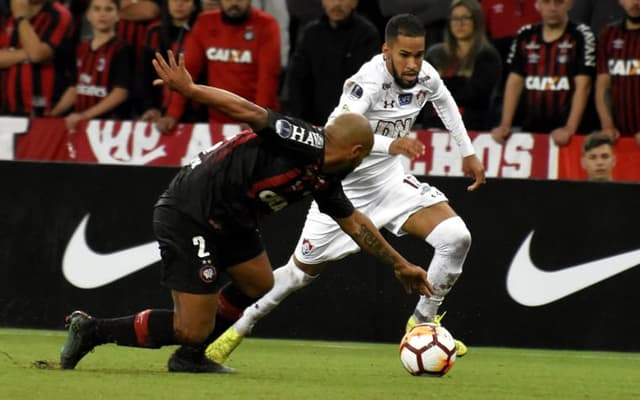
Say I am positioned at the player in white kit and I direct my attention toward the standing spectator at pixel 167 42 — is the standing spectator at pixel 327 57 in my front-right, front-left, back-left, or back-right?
front-right

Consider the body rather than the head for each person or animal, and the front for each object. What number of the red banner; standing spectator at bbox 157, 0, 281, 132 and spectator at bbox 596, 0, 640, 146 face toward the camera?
3

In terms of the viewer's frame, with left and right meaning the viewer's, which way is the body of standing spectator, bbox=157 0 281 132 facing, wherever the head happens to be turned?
facing the viewer

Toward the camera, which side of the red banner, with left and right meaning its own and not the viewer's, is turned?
front

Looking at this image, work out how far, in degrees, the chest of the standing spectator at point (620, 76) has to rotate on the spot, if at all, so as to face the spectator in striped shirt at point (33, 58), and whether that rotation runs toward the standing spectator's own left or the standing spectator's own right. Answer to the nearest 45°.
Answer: approximately 90° to the standing spectator's own right

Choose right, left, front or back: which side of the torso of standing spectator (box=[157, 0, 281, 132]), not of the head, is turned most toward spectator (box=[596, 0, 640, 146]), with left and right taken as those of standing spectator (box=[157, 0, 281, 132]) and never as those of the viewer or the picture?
left

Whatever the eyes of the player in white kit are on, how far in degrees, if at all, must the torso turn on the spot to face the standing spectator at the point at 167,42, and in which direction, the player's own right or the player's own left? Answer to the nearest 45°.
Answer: approximately 180°

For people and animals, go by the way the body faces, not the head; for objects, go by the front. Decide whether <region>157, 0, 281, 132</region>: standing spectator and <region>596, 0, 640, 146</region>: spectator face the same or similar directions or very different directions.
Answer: same or similar directions

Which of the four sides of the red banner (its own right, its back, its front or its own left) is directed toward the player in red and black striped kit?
front

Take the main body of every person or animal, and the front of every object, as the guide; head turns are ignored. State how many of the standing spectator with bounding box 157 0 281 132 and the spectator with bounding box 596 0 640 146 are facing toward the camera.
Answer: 2

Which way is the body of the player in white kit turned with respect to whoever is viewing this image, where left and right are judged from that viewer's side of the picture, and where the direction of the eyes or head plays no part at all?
facing the viewer and to the right of the viewer
